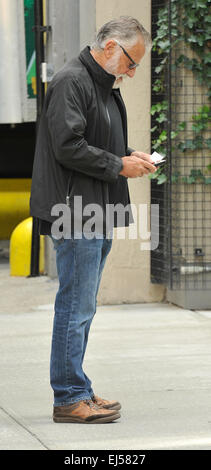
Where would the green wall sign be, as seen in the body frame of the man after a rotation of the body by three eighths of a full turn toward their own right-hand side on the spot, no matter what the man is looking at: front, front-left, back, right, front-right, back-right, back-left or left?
back-right

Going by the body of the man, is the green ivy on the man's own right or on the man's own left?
on the man's own left

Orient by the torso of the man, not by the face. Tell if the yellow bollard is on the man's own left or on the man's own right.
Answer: on the man's own left

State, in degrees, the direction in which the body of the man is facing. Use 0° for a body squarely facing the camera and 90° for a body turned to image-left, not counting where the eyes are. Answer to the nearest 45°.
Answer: approximately 270°

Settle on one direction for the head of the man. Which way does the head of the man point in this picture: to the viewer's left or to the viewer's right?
to the viewer's right
